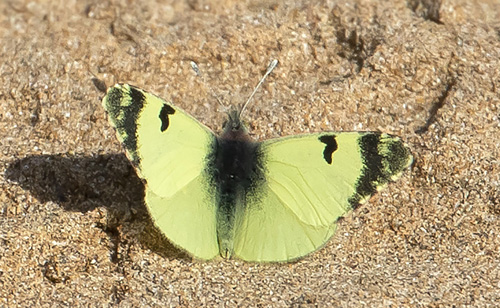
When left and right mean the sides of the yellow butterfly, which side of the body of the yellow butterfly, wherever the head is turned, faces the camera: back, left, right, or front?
back
